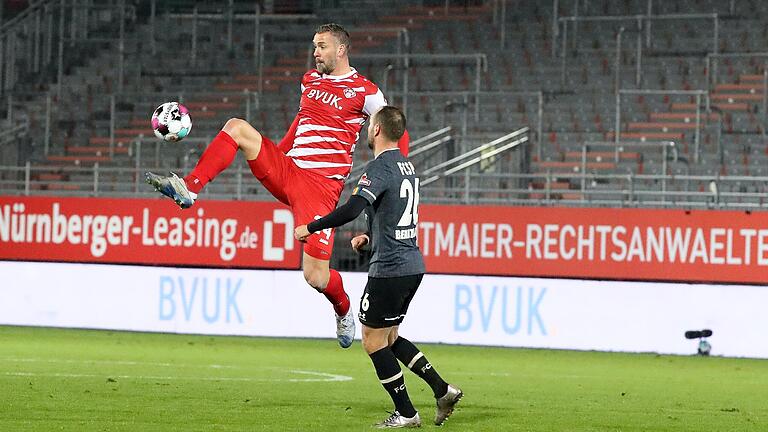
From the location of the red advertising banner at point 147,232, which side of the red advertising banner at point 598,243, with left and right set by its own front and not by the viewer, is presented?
right

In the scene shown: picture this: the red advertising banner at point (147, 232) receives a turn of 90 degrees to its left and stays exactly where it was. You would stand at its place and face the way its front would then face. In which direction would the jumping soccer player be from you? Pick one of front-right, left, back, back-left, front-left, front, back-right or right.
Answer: right

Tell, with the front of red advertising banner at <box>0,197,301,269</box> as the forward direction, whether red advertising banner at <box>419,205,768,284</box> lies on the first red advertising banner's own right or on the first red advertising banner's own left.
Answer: on the first red advertising banner's own left

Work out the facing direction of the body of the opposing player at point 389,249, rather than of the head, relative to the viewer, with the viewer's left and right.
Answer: facing away from the viewer and to the left of the viewer

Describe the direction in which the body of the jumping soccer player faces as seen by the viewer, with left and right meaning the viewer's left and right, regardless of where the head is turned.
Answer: facing the viewer and to the left of the viewer

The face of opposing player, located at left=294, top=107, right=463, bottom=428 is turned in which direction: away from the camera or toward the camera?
away from the camera

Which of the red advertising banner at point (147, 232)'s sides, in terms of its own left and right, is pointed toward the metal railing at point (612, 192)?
left

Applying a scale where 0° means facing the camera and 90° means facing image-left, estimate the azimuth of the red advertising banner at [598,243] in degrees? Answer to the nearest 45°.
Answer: approximately 0°
